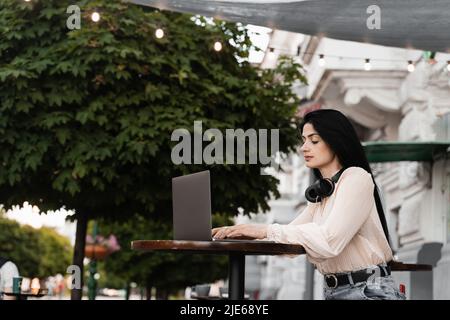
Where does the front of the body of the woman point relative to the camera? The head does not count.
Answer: to the viewer's left

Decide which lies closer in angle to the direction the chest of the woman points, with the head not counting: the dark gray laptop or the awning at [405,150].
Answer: the dark gray laptop

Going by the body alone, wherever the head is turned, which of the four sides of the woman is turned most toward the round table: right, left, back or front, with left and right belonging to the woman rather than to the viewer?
front

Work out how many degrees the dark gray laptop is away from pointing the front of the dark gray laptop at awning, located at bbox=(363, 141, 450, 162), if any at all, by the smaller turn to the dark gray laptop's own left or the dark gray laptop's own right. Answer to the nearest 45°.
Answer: approximately 45° to the dark gray laptop's own left

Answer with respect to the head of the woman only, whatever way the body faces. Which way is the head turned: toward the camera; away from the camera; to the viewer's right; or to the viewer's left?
to the viewer's left

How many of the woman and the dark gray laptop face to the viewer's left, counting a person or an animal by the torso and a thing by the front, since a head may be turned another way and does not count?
1

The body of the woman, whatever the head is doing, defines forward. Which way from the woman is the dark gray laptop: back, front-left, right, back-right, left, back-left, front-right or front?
front

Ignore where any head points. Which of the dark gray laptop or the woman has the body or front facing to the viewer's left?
the woman

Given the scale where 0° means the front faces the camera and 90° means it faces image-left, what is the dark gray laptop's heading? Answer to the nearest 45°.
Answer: approximately 225°
